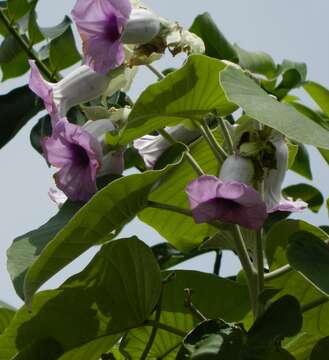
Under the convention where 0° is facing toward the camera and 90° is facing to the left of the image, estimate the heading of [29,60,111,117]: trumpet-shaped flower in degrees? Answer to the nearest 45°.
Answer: approximately 90°

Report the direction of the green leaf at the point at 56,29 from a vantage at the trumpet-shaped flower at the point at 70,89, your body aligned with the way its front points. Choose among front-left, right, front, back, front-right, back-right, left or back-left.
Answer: right

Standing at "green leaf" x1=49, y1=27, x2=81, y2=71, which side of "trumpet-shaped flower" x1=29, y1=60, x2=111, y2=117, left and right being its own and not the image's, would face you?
right
